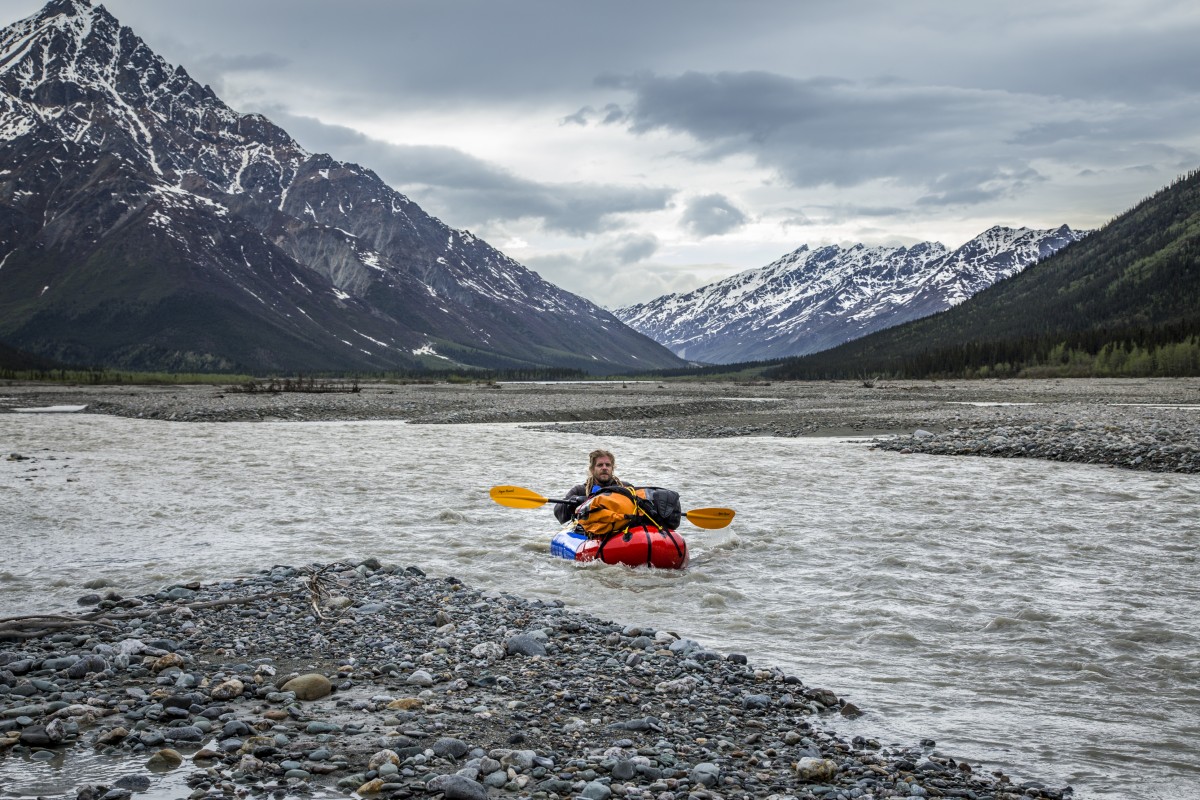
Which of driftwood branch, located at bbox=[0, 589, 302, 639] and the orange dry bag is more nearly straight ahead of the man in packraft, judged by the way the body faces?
the orange dry bag

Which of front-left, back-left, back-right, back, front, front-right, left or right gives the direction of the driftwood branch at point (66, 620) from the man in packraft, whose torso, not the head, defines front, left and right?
right

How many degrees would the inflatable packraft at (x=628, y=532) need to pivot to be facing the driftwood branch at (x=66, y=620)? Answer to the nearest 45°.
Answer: approximately 90° to its right

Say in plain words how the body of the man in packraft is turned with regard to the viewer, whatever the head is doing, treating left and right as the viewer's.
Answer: facing the viewer and to the right of the viewer

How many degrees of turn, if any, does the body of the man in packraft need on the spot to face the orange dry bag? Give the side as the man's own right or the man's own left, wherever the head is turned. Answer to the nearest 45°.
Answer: approximately 45° to the man's own right
